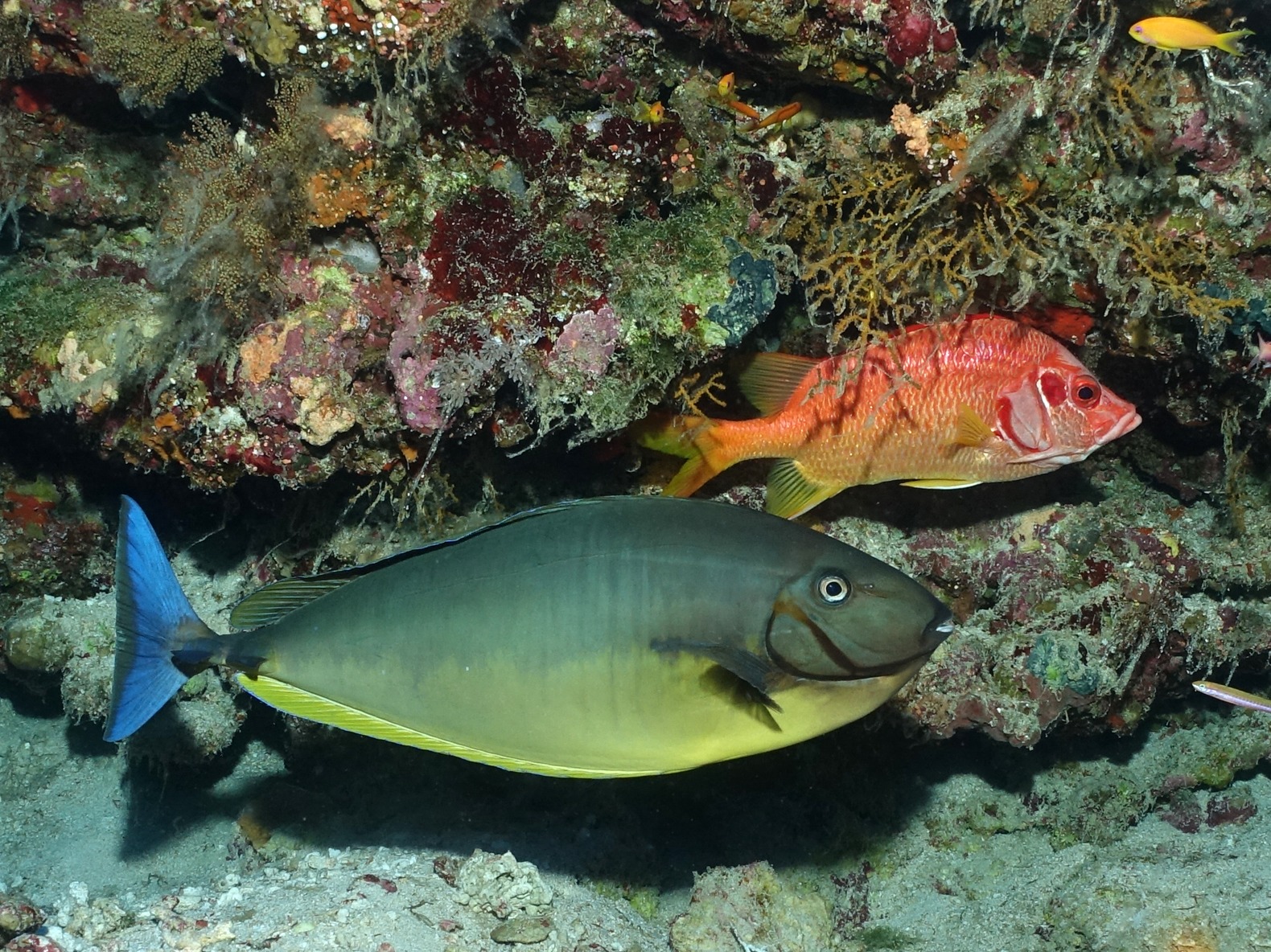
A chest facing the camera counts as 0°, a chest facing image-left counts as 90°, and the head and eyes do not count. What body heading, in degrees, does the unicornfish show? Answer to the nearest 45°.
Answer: approximately 270°

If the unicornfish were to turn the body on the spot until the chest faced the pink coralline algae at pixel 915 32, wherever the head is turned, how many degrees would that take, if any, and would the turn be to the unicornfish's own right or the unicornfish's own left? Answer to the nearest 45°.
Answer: approximately 45° to the unicornfish's own left

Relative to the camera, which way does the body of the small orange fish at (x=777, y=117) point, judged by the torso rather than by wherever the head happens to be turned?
to the viewer's right

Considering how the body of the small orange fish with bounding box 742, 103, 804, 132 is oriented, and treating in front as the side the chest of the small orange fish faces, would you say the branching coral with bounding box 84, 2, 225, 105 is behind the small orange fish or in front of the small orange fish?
behind

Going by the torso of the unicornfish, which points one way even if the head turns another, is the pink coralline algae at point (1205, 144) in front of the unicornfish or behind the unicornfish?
in front

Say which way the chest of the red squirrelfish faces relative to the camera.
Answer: to the viewer's right

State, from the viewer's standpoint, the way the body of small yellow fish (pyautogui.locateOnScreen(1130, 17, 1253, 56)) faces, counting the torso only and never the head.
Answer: to the viewer's left

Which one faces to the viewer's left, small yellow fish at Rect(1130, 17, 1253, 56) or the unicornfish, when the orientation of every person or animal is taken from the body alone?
the small yellow fish

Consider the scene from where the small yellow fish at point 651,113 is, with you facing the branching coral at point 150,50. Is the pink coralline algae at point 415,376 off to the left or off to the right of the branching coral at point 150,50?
left

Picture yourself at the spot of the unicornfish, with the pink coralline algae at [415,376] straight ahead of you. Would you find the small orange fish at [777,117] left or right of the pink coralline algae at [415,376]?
right

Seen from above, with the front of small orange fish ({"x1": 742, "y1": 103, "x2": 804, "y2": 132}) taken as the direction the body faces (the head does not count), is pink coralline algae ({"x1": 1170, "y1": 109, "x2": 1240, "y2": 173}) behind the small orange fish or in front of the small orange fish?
in front
